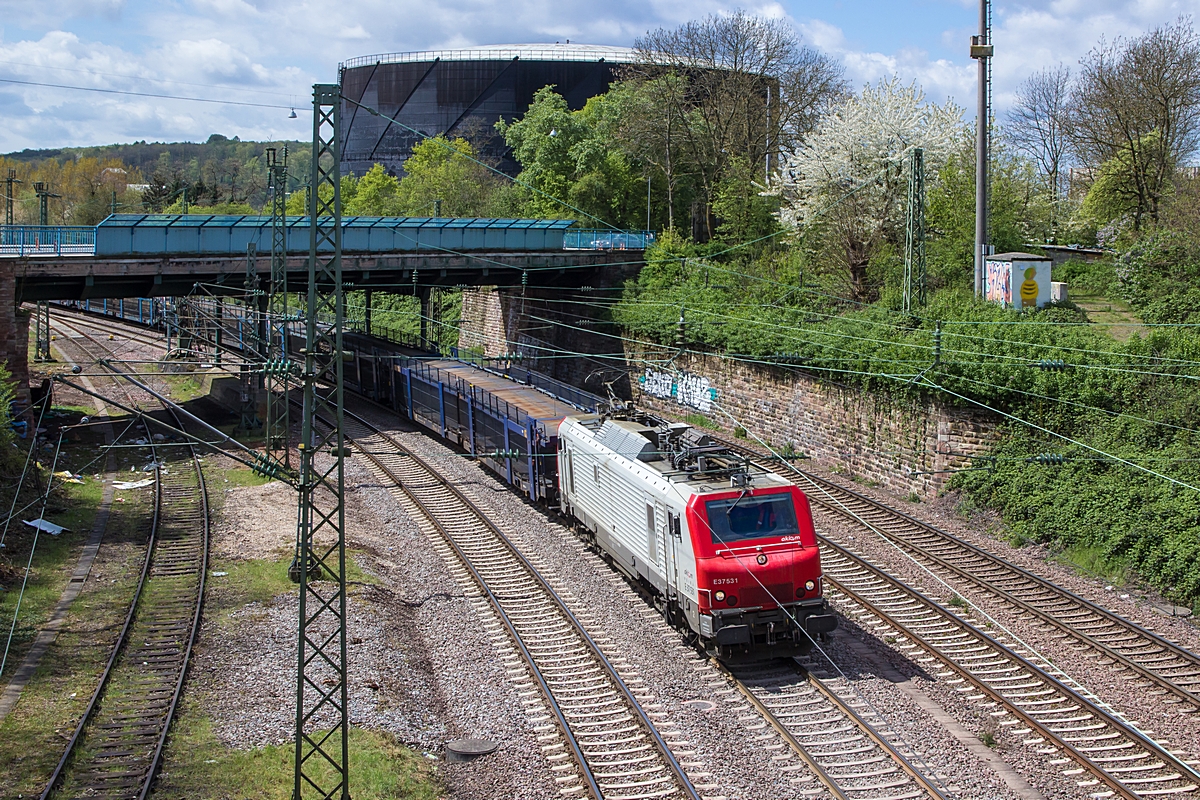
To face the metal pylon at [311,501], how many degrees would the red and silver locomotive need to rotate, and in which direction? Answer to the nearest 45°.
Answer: approximately 90° to its right

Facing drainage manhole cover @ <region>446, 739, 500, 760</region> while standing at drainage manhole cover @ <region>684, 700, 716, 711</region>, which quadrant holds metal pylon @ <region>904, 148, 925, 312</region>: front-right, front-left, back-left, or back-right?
back-right

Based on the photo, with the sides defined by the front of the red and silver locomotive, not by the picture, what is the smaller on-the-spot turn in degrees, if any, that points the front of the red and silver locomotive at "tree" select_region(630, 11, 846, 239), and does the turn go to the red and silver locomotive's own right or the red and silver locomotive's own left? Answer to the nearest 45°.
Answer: approximately 135° to the red and silver locomotive's own left

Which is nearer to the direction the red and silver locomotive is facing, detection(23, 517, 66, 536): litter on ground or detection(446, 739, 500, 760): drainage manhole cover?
the drainage manhole cover

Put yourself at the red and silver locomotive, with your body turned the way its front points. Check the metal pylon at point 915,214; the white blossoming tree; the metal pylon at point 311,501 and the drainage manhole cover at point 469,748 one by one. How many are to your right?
2

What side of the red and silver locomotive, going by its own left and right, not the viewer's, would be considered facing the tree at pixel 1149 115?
left

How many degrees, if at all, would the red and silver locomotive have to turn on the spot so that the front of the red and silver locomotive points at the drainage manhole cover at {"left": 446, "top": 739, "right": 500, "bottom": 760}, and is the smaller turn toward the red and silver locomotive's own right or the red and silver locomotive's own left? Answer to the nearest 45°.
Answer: approximately 90° to the red and silver locomotive's own right

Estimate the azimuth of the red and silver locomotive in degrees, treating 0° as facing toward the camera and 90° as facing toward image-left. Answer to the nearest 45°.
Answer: approximately 315°

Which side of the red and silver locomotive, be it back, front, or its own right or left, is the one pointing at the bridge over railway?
back
